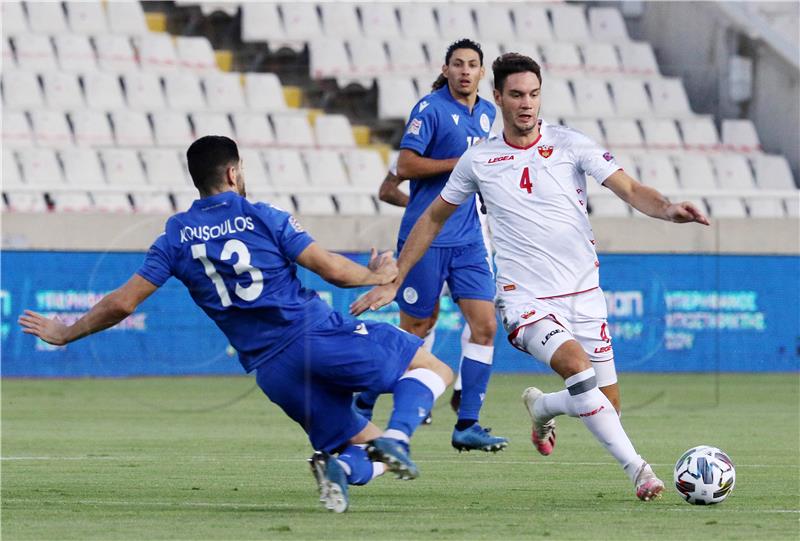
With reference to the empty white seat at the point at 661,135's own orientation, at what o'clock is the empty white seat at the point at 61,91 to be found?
the empty white seat at the point at 61,91 is roughly at 2 o'clock from the empty white seat at the point at 661,135.

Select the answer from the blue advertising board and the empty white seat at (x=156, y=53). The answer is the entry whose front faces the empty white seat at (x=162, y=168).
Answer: the empty white seat at (x=156, y=53)

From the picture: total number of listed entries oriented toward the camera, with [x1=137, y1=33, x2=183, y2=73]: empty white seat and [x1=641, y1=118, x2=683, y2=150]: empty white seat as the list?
2

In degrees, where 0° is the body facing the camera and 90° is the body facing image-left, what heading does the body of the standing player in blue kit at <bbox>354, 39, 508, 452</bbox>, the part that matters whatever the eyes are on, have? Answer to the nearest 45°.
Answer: approximately 315°

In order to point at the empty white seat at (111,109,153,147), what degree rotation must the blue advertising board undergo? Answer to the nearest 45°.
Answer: approximately 135° to its right

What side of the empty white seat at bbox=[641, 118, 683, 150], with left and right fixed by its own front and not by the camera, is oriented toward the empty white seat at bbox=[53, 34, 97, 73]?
right

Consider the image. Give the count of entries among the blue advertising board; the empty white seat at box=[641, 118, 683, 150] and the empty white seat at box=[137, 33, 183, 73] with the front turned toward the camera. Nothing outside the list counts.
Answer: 3

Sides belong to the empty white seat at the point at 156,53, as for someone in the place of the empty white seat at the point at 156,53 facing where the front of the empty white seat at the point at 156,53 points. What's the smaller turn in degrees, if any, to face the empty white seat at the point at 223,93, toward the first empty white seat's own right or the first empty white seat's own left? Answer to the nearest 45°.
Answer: approximately 45° to the first empty white seat's own left

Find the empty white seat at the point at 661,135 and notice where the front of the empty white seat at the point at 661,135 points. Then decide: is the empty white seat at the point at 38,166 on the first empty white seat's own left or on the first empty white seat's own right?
on the first empty white seat's own right

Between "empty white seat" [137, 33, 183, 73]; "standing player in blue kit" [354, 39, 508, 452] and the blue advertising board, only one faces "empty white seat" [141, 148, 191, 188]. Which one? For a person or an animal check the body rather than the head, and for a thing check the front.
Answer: "empty white seat" [137, 33, 183, 73]
